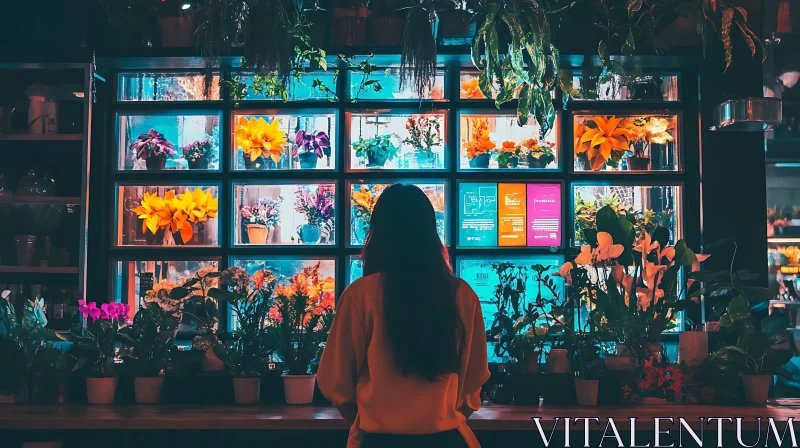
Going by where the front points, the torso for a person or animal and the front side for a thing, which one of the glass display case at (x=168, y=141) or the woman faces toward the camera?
the glass display case

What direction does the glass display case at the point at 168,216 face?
toward the camera

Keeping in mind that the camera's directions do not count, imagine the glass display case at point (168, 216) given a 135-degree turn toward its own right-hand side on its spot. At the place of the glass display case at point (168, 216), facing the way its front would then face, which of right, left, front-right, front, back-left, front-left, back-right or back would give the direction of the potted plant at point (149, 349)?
back-left

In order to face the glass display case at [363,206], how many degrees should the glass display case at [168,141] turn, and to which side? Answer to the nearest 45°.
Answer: approximately 45° to its left

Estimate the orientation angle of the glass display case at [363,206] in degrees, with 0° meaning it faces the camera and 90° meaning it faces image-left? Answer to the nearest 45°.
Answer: approximately 0°

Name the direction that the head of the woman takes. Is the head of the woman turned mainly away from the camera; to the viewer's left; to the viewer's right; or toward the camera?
away from the camera

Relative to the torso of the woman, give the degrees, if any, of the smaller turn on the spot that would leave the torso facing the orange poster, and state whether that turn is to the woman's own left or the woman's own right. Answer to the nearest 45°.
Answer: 0° — they already face it

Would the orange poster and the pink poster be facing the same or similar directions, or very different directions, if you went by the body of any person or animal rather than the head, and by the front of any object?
same or similar directions

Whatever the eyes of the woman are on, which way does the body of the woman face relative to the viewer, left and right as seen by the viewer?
facing away from the viewer

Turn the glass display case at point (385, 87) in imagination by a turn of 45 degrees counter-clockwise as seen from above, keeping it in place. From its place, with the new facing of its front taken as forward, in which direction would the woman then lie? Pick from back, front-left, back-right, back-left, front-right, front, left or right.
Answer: front-right

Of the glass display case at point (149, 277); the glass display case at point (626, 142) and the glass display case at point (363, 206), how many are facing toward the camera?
3

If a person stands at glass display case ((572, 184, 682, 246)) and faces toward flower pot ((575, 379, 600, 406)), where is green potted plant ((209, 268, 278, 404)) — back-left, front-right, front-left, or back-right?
front-right

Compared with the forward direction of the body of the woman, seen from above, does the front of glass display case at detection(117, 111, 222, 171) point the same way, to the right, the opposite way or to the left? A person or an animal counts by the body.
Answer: the opposite way

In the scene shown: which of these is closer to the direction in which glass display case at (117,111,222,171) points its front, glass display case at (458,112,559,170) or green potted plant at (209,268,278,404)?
the green potted plant

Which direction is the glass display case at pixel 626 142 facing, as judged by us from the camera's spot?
facing the viewer

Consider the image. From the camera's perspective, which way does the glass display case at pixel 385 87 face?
toward the camera
